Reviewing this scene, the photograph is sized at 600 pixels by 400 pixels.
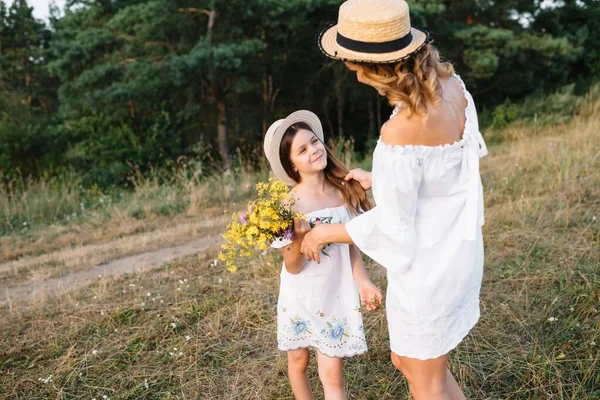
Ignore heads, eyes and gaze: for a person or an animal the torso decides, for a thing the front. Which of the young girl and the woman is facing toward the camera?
the young girl

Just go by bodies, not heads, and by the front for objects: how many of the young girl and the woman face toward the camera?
1

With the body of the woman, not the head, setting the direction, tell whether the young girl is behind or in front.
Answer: in front

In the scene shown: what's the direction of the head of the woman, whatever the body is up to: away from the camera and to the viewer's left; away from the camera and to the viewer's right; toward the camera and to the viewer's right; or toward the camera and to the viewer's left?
away from the camera and to the viewer's left

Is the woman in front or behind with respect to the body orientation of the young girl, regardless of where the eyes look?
in front

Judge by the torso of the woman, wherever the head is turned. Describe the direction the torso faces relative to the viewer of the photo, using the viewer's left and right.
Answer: facing away from the viewer and to the left of the viewer

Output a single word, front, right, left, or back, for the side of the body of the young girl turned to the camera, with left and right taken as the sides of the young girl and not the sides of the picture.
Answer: front

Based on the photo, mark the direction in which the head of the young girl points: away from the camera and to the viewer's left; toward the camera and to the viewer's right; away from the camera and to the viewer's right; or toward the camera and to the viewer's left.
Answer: toward the camera and to the viewer's right
